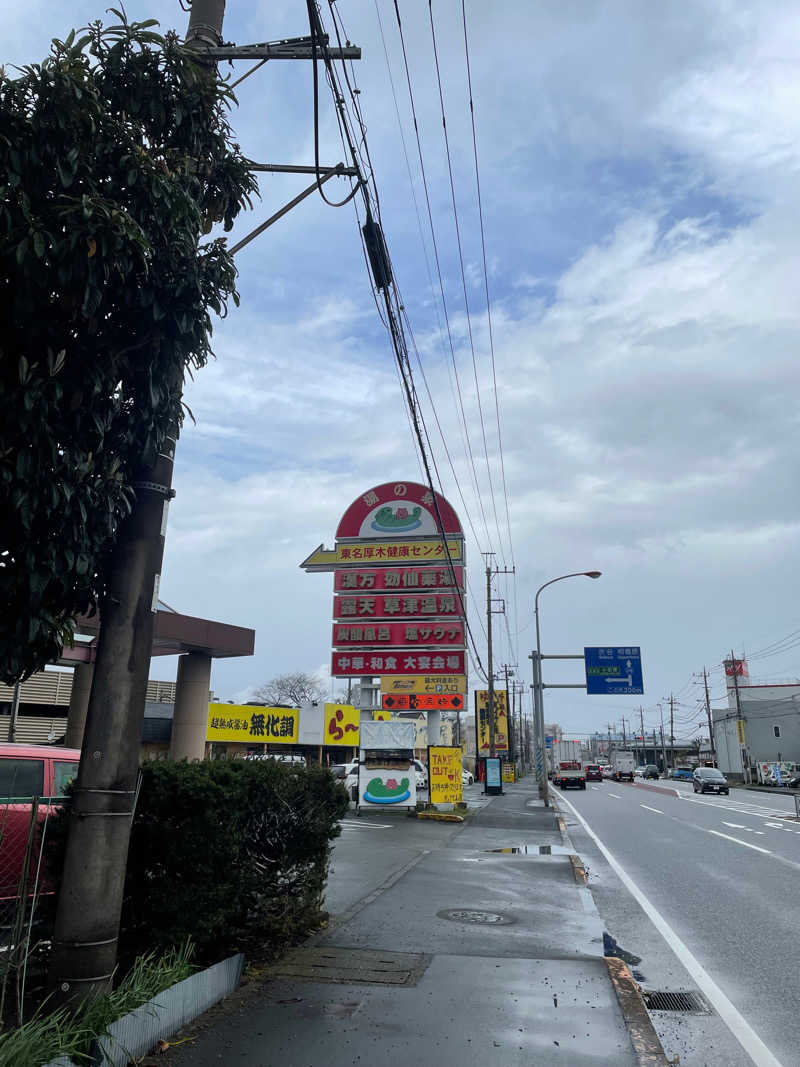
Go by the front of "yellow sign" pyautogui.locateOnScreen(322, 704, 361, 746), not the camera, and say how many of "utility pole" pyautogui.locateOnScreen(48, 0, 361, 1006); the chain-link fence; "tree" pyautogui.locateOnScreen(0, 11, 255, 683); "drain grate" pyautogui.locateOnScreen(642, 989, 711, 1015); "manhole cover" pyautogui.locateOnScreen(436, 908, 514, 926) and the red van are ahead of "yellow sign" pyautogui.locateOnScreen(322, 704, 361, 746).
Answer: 6

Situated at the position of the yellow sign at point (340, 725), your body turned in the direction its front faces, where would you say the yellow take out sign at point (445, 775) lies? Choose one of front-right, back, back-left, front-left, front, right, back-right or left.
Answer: front

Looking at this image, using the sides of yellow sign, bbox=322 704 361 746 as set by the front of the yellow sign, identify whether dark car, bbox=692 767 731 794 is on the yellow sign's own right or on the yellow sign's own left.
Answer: on the yellow sign's own left

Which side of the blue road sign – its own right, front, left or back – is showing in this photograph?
front

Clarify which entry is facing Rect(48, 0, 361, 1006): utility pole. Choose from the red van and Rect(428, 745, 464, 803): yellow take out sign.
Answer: the yellow take out sign

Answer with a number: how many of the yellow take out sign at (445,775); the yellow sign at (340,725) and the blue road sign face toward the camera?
3

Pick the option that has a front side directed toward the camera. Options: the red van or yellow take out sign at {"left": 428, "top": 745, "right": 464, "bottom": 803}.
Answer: the yellow take out sign

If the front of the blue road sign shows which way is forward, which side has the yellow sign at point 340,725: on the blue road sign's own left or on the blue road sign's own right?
on the blue road sign's own right

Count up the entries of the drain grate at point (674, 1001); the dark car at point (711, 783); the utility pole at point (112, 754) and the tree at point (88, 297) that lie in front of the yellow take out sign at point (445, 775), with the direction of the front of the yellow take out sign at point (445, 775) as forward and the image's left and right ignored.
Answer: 3

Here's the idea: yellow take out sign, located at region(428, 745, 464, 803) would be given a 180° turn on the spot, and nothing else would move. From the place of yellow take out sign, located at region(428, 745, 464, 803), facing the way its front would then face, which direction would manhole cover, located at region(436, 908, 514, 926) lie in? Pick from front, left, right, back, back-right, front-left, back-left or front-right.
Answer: back

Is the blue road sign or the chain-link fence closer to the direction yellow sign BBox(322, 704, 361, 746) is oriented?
the chain-link fence

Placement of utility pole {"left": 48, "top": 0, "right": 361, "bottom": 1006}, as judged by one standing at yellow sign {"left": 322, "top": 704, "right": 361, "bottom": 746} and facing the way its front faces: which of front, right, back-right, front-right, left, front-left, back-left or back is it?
front

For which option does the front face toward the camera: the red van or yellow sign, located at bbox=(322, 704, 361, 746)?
the yellow sign

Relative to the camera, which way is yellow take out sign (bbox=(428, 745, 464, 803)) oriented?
toward the camera

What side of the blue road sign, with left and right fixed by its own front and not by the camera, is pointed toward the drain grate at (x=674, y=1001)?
front
